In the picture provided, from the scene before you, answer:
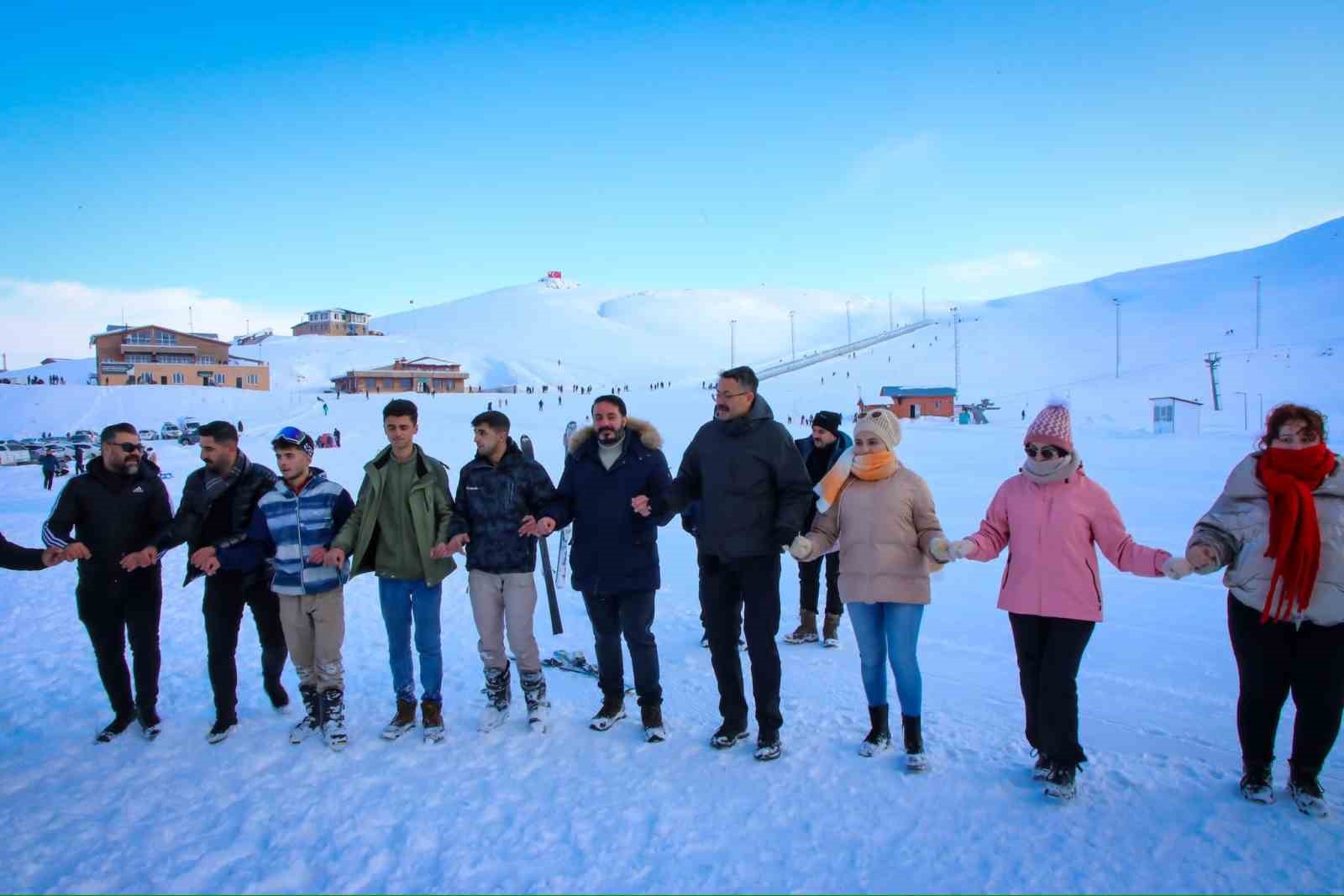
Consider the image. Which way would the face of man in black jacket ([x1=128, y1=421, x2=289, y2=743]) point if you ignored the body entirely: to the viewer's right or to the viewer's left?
to the viewer's left

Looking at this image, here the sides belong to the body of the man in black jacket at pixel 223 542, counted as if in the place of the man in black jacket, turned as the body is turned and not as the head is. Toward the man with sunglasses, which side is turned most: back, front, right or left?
right

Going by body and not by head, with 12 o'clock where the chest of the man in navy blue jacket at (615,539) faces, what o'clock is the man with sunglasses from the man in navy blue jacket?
The man with sunglasses is roughly at 3 o'clock from the man in navy blue jacket.

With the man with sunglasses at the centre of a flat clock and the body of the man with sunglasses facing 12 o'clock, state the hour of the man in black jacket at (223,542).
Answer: The man in black jacket is roughly at 10 o'clock from the man with sunglasses.

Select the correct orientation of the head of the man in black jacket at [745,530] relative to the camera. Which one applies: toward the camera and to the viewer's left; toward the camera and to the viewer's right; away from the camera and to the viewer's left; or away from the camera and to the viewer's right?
toward the camera and to the viewer's left

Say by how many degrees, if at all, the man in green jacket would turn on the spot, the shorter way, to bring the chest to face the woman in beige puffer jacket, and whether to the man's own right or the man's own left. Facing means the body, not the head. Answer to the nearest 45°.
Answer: approximately 45° to the man's own left

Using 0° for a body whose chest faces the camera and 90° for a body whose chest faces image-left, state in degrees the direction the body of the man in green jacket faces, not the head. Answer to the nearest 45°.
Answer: approximately 0°

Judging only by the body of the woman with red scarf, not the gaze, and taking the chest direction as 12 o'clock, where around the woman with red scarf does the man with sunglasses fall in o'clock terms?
The man with sunglasses is roughly at 2 o'clock from the woman with red scarf.

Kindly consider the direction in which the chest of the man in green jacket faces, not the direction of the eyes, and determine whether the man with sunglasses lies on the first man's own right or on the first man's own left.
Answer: on the first man's own right

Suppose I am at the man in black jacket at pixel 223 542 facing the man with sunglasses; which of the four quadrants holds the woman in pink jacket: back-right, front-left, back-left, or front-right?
back-left
